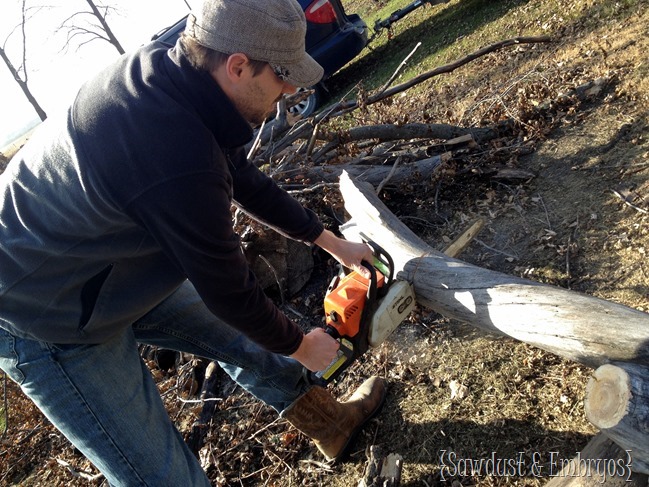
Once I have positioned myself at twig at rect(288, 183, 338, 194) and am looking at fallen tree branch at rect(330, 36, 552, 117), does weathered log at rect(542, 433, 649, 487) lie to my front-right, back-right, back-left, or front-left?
back-right

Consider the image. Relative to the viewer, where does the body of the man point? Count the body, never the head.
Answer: to the viewer's right

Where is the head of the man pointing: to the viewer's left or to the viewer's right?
to the viewer's right

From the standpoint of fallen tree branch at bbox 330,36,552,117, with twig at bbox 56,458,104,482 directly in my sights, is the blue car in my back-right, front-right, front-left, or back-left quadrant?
back-right

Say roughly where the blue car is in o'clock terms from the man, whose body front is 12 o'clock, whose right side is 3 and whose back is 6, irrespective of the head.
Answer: The blue car is roughly at 10 o'clock from the man.

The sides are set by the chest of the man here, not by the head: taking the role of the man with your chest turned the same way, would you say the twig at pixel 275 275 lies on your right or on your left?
on your left

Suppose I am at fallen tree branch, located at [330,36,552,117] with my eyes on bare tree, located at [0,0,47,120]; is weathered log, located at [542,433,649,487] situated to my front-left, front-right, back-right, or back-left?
back-left

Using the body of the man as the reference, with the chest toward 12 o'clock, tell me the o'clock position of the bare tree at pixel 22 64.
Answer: The bare tree is roughly at 9 o'clock from the man.

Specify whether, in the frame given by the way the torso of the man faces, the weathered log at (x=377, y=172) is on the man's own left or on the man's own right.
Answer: on the man's own left
